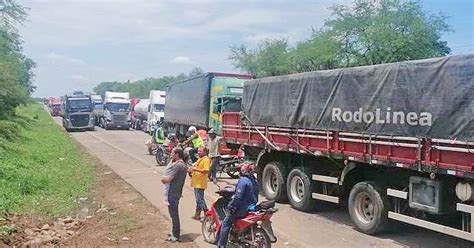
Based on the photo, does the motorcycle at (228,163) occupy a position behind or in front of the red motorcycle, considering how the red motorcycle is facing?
in front

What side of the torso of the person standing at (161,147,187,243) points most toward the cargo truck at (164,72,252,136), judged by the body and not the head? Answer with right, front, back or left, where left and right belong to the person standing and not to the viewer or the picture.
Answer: right

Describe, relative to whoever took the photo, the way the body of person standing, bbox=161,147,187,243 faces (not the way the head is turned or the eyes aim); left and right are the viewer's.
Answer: facing to the left of the viewer

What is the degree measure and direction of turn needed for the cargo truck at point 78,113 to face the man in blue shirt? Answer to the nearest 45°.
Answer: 0° — it already faces them

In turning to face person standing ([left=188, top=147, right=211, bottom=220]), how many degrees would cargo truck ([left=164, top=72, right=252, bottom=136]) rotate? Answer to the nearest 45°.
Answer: approximately 45° to its right

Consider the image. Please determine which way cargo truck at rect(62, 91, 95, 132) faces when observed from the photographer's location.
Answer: facing the viewer

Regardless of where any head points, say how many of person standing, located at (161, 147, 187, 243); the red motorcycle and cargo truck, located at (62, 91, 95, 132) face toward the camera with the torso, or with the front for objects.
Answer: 1

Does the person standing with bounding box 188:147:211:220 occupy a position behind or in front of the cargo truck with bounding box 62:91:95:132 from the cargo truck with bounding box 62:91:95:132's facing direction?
in front

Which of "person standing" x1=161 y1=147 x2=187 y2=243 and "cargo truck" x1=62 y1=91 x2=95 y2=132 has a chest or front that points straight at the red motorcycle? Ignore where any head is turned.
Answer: the cargo truck

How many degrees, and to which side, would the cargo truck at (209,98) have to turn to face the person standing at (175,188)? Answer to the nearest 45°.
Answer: approximately 45° to its right

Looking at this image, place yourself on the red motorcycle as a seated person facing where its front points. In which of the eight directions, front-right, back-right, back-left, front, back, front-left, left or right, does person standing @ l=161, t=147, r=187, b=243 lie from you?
front
